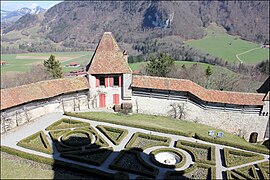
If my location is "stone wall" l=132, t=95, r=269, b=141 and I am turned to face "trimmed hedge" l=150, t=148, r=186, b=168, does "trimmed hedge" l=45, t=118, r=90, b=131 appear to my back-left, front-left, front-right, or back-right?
front-right

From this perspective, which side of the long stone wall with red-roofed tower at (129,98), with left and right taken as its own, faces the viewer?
front

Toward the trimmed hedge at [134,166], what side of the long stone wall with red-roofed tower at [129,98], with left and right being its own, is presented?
front

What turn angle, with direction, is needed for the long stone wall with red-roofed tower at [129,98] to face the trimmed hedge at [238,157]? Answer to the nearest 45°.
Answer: approximately 45° to its left

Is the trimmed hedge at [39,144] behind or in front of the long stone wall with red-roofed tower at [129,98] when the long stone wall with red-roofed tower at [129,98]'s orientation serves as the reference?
in front

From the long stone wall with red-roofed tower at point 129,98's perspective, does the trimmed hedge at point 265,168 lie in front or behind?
in front

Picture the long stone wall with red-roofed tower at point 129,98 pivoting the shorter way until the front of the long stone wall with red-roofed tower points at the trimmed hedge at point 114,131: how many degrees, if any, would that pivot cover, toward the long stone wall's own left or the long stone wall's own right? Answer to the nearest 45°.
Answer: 0° — it already faces it

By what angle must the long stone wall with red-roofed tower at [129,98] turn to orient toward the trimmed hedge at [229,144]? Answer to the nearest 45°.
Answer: approximately 45° to its left

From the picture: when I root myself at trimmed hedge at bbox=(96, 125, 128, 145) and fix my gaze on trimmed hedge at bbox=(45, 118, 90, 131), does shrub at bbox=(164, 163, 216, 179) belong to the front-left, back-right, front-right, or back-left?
back-left

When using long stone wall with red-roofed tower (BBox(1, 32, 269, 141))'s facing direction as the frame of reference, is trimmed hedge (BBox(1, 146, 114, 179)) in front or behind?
in front
